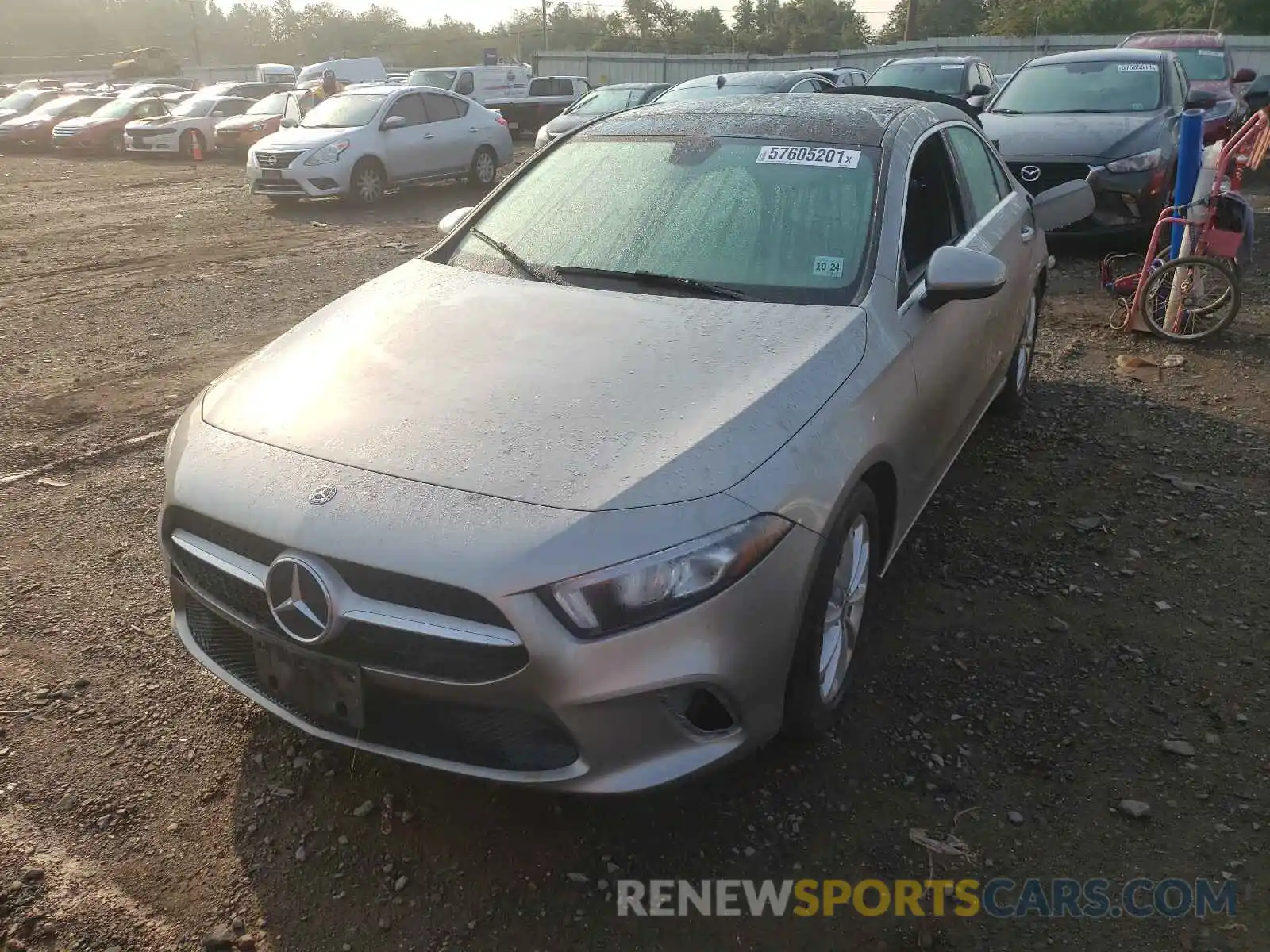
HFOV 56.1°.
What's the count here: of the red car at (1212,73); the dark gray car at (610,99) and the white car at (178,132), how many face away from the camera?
0

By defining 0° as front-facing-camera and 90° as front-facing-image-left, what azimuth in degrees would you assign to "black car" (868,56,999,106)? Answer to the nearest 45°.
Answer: approximately 45°

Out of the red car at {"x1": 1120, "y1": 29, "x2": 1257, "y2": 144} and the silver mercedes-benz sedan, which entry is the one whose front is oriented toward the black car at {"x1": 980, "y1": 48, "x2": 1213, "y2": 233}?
the red car

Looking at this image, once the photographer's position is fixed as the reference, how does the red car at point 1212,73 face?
facing the viewer

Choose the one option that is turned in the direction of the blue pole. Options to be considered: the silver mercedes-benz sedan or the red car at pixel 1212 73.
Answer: the red car

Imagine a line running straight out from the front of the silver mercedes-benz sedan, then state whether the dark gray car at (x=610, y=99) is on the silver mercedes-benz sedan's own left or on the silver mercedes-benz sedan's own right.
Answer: on the silver mercedes-benz sedan's own right

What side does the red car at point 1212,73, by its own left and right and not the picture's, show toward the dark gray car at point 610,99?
right

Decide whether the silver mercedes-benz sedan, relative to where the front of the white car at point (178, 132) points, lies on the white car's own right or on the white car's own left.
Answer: on the white car's own left

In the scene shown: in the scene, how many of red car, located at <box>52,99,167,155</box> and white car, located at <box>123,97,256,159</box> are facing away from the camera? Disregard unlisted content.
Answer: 0

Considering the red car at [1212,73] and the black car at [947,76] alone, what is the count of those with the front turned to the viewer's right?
0

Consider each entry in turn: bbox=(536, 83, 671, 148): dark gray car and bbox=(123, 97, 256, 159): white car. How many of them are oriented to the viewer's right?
0

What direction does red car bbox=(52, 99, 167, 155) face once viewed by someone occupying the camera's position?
facing the viewer and to the left of the viewer
